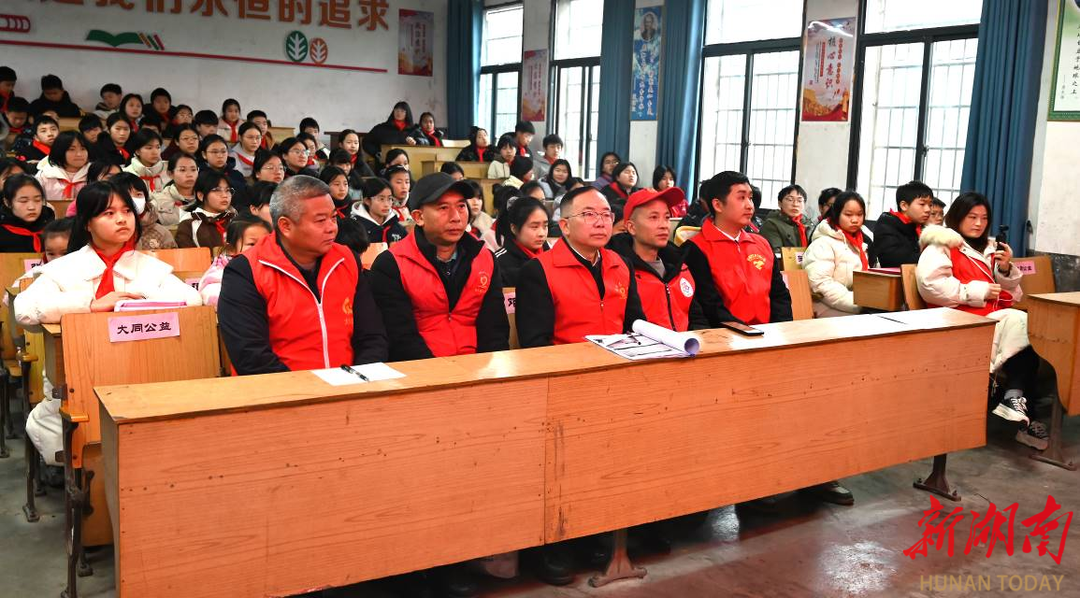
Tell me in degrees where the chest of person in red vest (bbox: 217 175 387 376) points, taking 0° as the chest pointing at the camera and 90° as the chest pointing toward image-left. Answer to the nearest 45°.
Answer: approximately 315°

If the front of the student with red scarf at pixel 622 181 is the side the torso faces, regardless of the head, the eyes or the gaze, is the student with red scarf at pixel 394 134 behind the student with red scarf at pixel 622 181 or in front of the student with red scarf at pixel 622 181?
behind

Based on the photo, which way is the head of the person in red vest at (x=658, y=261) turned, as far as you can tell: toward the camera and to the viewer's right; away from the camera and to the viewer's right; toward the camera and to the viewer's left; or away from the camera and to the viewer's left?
toward the camera and to the viewer's right

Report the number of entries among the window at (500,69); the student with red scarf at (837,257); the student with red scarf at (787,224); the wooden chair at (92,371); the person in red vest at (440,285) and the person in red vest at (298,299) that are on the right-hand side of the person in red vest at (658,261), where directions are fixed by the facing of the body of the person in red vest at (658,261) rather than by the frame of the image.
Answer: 3

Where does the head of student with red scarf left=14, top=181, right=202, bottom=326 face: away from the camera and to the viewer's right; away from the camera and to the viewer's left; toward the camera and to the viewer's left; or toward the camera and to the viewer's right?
toward the camera and to the viewer's right
